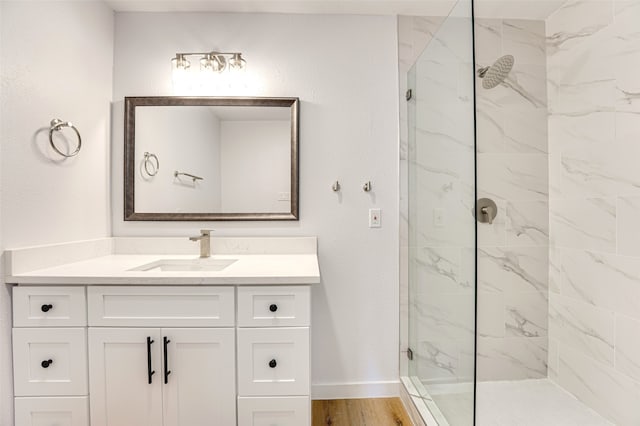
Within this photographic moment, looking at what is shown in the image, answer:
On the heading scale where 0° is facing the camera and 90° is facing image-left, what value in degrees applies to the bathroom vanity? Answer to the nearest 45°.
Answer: approximately 0°

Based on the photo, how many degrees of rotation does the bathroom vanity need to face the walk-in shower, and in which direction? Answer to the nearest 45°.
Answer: approximately 90° to its left

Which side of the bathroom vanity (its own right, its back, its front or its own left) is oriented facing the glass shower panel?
left
